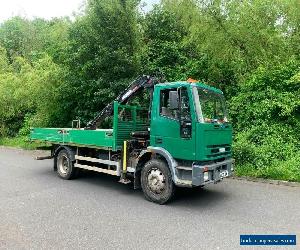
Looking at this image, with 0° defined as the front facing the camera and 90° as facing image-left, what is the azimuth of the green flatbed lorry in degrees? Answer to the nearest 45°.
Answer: approximately 315°
